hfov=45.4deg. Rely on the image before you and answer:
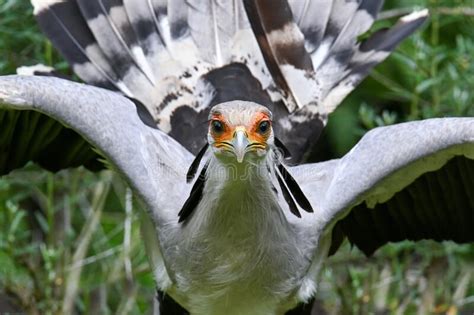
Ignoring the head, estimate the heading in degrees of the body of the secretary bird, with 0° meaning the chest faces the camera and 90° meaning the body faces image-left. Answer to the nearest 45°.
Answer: approximately 0°
